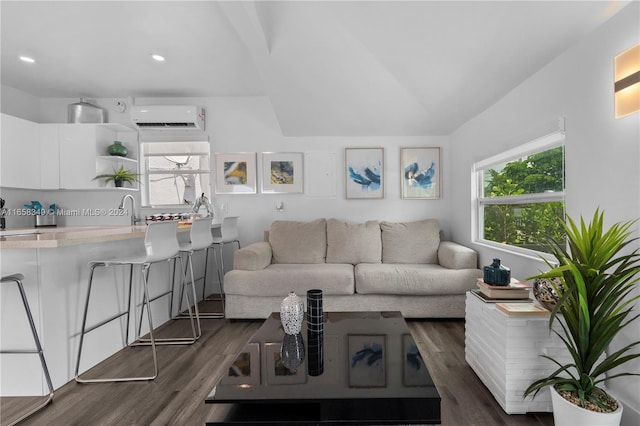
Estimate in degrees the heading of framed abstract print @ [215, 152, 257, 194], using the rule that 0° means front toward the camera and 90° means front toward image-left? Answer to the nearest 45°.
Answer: approximately 0°

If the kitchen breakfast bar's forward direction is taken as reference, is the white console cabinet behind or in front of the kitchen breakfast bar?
in front

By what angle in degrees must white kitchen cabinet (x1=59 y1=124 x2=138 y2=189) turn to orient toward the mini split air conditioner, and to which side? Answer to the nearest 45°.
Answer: approximately 45° to its left

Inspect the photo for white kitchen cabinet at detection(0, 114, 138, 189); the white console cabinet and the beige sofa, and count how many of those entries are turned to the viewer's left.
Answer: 1

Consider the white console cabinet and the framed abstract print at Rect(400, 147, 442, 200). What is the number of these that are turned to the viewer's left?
1

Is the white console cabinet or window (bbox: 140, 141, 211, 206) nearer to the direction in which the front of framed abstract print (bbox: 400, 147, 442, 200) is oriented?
the white console cabinet

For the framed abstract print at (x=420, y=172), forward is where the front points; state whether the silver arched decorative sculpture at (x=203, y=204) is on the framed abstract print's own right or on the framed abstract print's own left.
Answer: on the framed abstract print's own right

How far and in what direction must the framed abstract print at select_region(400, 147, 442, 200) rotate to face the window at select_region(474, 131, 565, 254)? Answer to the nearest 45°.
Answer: approximately 45° to its left
